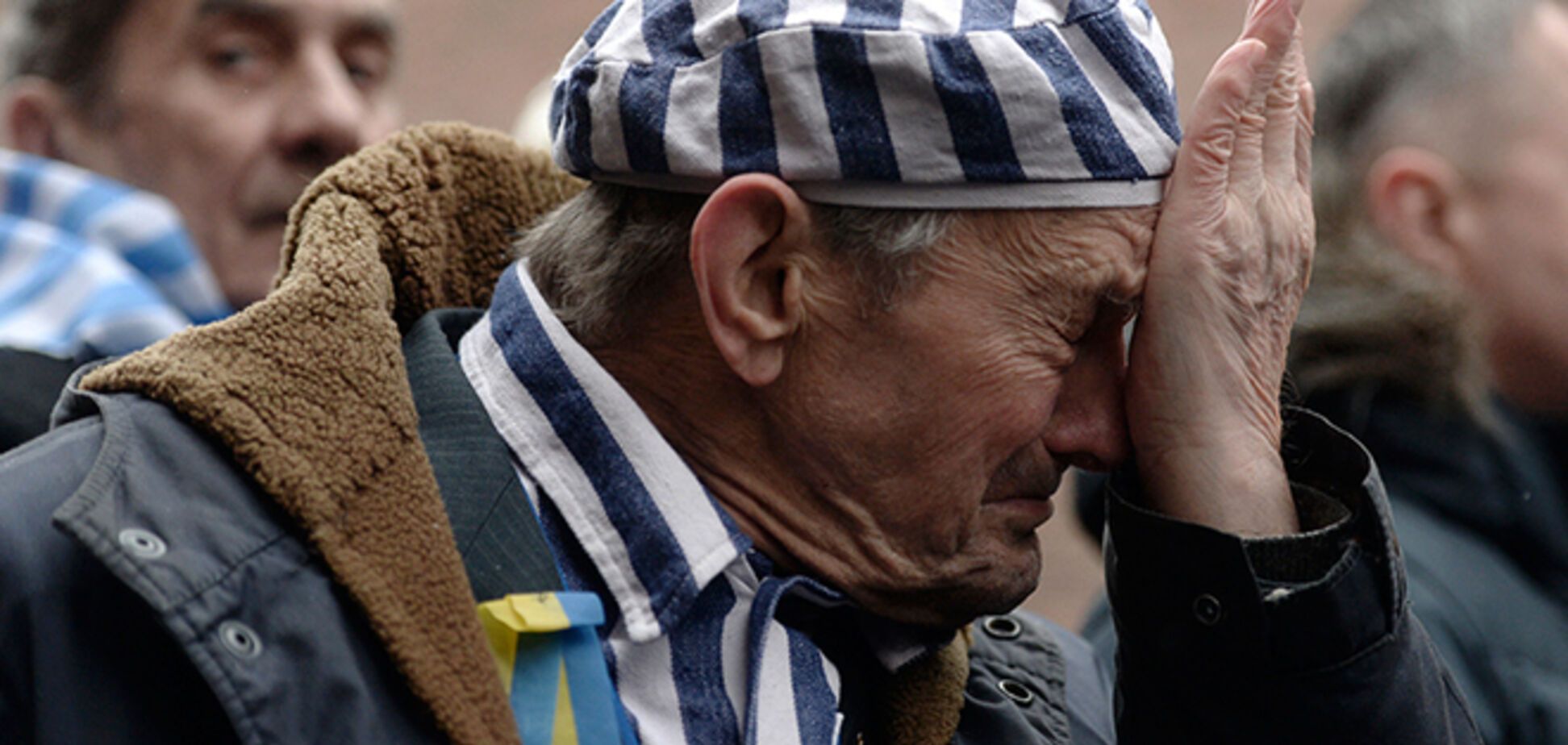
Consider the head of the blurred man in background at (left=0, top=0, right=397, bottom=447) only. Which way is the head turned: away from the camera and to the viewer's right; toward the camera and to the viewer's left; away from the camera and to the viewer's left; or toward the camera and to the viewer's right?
toward the camera and to the viewer's right

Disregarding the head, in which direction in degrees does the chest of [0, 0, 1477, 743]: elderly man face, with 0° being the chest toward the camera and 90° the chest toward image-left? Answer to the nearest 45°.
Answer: approximately 315°

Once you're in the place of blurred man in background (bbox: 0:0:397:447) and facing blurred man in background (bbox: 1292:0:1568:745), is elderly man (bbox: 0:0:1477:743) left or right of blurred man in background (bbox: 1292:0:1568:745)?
right

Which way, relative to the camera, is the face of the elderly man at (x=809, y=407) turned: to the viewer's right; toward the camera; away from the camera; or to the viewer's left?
to the viewer's right

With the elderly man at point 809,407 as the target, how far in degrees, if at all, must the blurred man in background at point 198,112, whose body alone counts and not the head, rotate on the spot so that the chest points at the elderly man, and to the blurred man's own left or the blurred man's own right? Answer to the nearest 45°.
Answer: approximately 45° to the blurred man's own right

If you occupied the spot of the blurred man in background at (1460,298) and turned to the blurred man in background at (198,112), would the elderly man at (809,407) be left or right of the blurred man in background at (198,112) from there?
left

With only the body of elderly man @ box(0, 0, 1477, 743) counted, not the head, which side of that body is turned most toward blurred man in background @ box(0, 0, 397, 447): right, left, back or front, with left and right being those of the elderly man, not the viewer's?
back

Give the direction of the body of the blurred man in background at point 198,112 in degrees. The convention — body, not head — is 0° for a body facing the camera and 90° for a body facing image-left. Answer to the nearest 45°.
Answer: approximately 315°
